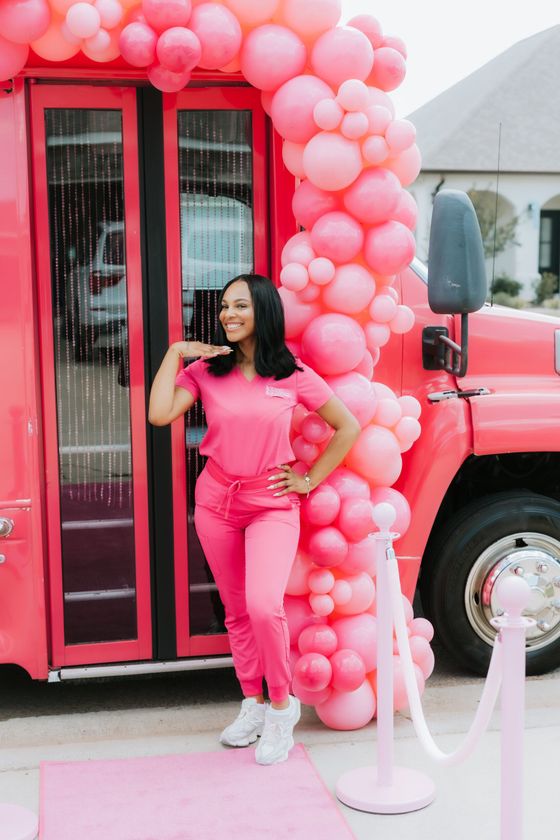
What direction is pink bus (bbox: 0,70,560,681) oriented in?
to the viewer's right

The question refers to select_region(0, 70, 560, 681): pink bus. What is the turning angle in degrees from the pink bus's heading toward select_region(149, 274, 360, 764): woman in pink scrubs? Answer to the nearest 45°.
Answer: approximately 45° to its right
